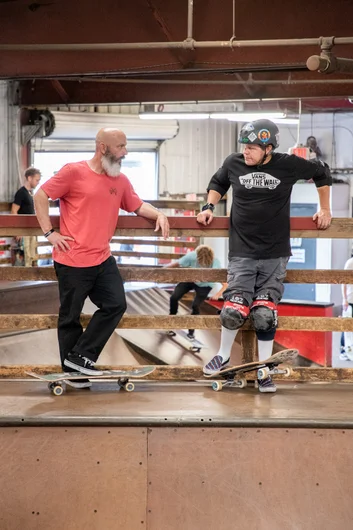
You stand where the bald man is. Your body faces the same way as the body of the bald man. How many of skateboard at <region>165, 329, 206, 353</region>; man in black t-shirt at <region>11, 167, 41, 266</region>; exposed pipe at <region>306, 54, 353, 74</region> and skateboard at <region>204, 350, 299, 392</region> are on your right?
0

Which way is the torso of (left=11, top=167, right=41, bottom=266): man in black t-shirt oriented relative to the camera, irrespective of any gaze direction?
to the viewer's right

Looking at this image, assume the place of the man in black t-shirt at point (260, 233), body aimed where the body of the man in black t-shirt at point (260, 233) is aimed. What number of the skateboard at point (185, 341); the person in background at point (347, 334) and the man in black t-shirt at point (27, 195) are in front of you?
0

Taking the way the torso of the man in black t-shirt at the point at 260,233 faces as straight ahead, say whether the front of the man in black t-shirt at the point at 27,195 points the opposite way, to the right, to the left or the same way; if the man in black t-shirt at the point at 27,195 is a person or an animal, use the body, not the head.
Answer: to the left

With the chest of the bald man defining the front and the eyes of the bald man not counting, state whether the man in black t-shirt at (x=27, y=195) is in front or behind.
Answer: behind

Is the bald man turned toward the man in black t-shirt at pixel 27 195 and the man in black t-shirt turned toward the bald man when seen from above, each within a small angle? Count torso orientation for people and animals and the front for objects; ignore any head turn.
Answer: no

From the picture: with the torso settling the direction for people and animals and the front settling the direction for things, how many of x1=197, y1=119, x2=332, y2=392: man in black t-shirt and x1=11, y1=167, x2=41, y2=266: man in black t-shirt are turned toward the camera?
1

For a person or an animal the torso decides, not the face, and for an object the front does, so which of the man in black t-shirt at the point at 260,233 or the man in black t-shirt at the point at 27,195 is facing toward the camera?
the man in black t-shirt at the point at 260,233

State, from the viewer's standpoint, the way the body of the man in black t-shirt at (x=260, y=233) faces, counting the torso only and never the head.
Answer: toward the camera

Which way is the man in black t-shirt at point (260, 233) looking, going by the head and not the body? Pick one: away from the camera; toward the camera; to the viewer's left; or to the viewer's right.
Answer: to the viewer's left

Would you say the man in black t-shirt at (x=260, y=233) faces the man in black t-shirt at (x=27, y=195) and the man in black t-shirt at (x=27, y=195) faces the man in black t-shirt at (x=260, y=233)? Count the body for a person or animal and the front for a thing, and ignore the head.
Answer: no

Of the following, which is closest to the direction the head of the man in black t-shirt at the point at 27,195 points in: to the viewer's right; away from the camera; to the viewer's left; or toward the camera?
to the viewer's right

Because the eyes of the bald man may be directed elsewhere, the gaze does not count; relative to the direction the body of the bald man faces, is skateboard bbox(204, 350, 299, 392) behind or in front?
in front

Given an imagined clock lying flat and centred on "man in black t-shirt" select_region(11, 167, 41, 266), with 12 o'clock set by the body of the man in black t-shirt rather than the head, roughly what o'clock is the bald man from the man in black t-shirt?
The bald man is roughly at 3 o'clock from the man in black t-shirt.

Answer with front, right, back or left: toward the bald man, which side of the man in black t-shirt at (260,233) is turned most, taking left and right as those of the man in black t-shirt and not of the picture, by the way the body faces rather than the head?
right

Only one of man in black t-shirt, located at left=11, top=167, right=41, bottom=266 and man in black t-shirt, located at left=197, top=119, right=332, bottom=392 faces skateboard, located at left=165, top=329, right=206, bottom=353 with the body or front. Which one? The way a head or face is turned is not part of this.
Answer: man in black t-shirt, located at left=11, top=167, right=41, bottom=266

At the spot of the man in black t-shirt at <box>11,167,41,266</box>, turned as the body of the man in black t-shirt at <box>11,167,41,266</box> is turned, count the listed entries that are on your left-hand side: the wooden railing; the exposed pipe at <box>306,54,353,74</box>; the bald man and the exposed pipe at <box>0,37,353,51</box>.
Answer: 0

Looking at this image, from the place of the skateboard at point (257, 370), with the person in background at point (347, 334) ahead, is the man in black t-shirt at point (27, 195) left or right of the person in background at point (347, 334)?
left
